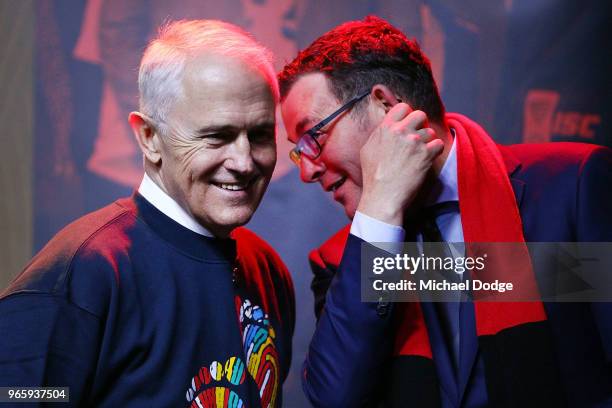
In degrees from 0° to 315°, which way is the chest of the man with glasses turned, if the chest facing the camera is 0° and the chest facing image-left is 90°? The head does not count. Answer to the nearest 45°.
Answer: approximately 45°

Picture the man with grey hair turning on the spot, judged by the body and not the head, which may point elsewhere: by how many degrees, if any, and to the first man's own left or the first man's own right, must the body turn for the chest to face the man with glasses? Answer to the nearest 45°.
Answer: approximately 45° to the first man's own left

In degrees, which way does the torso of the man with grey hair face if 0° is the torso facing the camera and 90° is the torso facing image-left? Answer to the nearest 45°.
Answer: approximately 315°

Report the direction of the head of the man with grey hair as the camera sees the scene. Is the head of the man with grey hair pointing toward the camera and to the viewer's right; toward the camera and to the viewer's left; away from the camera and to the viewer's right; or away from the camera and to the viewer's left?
toward the camera and to the viewer's right

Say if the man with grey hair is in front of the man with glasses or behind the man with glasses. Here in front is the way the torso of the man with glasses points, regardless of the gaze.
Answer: in front

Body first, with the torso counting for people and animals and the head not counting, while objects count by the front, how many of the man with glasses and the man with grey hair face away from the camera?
0
